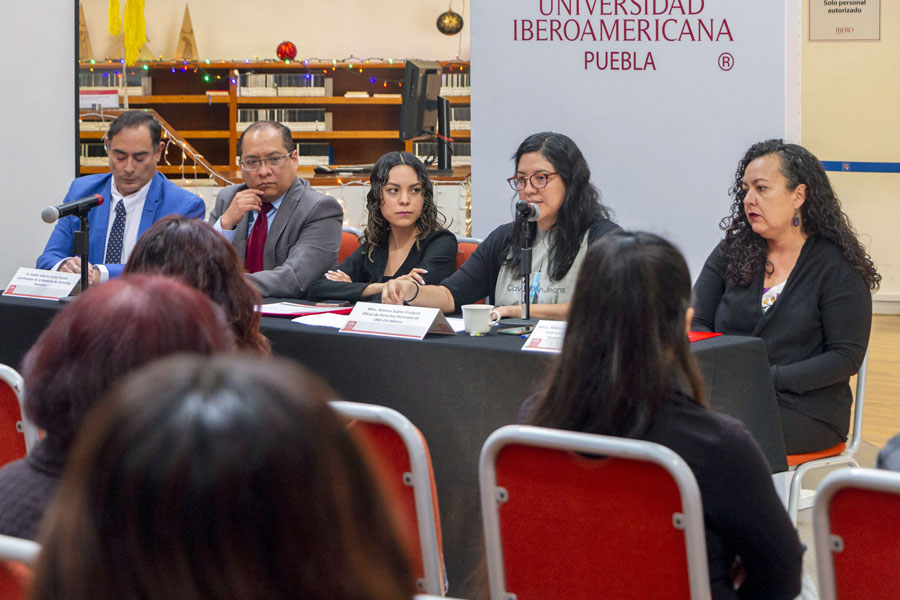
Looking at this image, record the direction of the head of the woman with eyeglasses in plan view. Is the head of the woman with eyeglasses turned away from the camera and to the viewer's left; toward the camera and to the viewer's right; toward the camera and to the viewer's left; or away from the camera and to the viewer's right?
toward the camera and to the viewer's left

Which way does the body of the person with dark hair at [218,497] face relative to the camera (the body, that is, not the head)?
away from the camera

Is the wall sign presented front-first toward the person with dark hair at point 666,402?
yes

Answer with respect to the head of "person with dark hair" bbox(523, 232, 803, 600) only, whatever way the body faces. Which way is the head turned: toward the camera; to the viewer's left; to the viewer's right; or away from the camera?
away from the camera

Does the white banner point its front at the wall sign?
no

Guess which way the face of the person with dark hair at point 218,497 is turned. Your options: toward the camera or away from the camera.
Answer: away from the camera

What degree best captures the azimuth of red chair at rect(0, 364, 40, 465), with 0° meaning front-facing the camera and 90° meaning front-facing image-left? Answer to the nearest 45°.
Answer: approximately 180°
